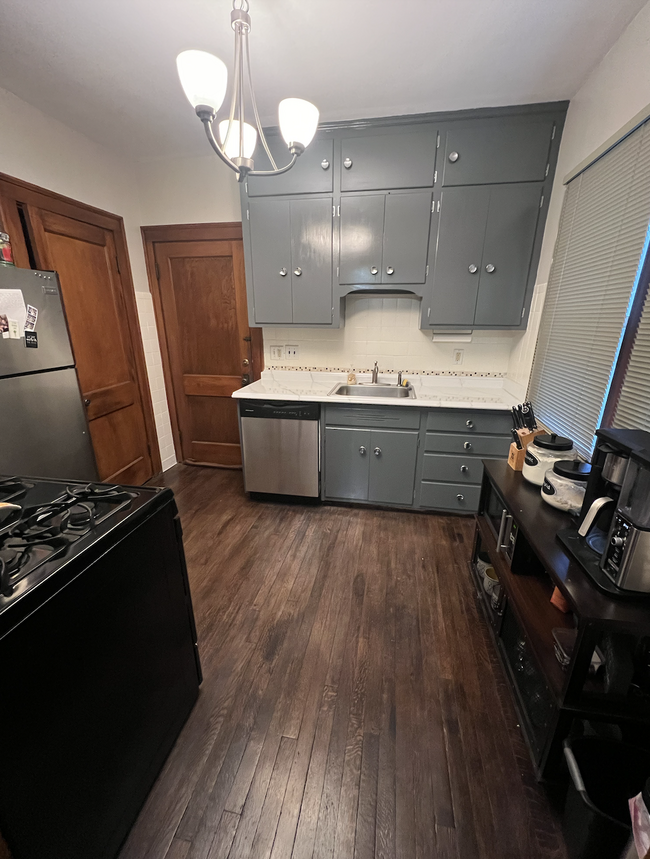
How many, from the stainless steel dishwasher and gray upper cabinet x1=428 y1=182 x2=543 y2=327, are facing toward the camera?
2

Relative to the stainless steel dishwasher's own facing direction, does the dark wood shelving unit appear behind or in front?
in front

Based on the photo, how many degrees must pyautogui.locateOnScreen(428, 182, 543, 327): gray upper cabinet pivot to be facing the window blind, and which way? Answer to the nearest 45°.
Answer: approximately 45° to its left

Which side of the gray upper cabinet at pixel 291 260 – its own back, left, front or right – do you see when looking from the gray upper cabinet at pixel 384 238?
left

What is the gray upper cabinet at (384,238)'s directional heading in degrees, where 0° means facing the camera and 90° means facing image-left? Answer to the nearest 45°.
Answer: approximately 0°

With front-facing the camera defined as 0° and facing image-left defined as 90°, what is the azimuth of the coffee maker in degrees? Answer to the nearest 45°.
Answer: approximately 45°

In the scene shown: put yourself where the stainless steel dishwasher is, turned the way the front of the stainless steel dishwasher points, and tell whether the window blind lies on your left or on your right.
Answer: on your left

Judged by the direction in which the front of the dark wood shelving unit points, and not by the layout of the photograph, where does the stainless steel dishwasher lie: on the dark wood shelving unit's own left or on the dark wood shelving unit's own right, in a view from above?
on the dark wood shelving unit's own right

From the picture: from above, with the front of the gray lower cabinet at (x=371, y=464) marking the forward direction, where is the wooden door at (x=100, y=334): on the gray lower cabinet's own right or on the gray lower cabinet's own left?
on the gray lower cabinet's own right
